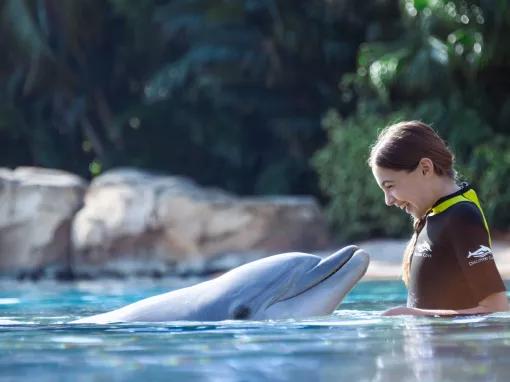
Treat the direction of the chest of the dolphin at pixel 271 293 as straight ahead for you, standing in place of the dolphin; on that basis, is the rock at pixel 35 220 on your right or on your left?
on your left

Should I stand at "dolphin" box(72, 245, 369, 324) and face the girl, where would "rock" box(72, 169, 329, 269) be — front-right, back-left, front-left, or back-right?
back-left

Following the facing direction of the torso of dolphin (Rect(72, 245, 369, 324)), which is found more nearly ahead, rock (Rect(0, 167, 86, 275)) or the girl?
the girl

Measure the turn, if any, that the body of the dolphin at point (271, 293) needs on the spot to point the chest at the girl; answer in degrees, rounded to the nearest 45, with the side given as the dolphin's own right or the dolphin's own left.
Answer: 0° — it already faces them

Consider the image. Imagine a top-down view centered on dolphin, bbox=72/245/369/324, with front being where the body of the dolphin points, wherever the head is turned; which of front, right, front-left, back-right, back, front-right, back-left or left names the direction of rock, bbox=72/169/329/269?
left

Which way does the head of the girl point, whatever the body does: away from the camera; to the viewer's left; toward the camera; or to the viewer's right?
to the viewer's left

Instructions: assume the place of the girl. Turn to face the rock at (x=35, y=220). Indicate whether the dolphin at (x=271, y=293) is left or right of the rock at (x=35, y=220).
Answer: left

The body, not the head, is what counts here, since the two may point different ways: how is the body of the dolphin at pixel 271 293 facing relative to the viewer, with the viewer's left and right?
facing to the right of the viewer
